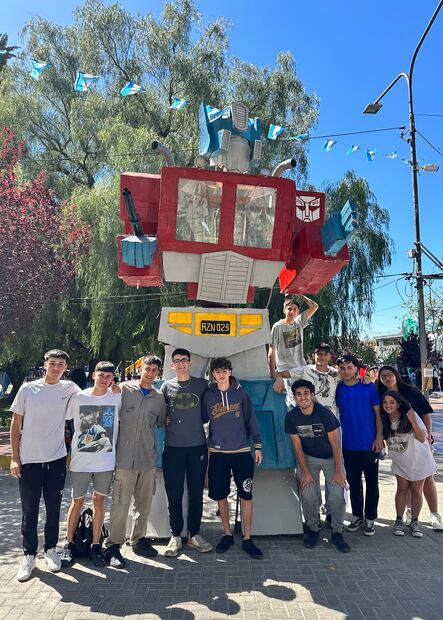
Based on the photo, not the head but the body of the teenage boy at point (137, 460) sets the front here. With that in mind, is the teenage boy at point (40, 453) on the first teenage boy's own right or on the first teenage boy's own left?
on the first teenage boy's own right

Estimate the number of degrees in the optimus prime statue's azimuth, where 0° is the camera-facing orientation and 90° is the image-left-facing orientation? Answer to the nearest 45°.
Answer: approximately 0°

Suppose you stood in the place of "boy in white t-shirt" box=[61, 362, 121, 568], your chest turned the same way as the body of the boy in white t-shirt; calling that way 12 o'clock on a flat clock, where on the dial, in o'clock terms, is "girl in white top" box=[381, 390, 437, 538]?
The girl in white top is roughly at 9 o'clock from the boy in white t-shirt.

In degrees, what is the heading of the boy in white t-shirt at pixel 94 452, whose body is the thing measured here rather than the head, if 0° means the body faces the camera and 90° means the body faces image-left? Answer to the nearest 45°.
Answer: approximately 0°

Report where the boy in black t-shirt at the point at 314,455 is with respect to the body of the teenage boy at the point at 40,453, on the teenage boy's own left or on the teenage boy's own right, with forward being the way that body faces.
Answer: on the teenage boy's own left

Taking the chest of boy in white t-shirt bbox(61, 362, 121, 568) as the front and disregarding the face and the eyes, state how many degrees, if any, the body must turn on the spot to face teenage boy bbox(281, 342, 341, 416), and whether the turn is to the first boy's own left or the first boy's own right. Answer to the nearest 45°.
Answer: approximately 90° to the first boy's own left
